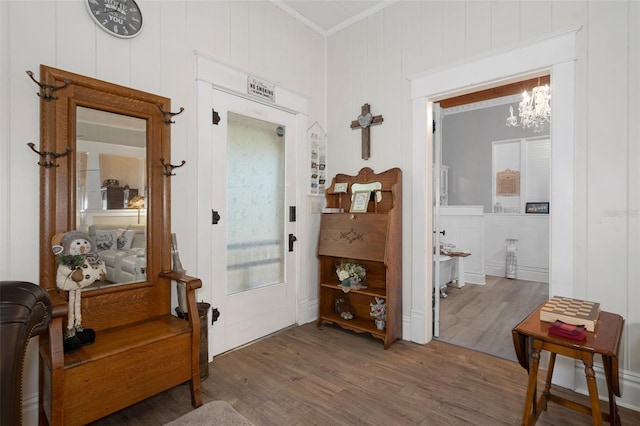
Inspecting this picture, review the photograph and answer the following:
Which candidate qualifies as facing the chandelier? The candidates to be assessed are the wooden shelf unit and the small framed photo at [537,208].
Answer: the small framed photo

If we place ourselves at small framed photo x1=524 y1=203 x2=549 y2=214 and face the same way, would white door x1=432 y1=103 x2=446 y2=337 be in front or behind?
in front

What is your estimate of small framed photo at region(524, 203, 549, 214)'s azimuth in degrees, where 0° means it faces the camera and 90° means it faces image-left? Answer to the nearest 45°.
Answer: approximately 0°

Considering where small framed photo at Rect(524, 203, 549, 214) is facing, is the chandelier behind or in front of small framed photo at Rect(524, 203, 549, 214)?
in front

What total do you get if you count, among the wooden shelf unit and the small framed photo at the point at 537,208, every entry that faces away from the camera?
0

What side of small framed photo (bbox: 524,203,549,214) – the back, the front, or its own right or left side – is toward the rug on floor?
front

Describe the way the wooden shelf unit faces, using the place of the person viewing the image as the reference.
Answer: facing the viewer and to the left of the viewer

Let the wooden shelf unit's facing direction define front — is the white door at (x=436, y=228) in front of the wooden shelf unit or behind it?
behind

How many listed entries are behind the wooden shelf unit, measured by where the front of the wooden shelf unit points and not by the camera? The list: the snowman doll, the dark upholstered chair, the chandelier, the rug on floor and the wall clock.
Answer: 1

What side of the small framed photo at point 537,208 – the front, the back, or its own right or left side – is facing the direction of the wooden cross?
front

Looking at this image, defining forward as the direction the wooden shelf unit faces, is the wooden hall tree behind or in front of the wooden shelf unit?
in front
